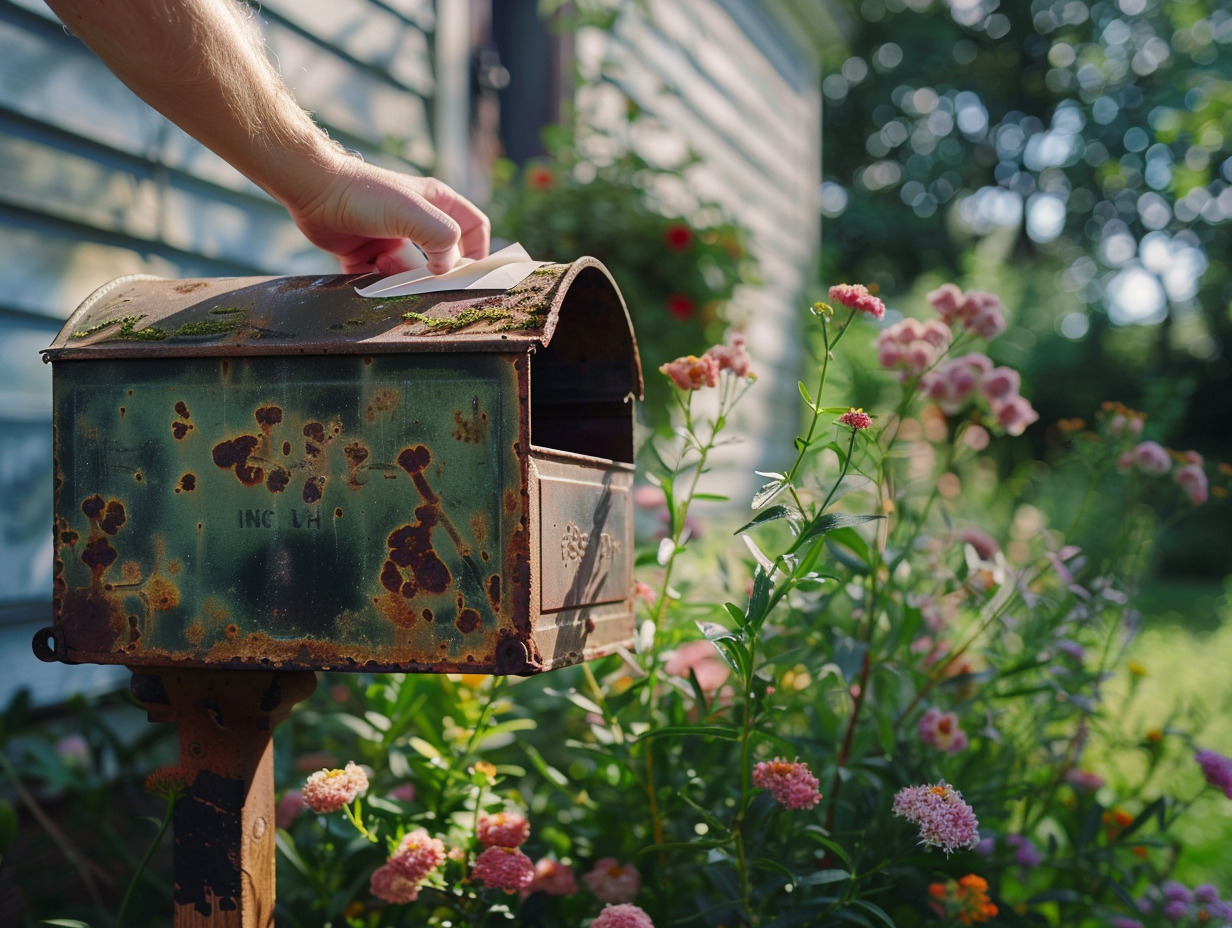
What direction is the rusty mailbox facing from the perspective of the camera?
to the viewer's right

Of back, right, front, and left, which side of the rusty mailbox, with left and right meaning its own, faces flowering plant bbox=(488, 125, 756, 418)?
left

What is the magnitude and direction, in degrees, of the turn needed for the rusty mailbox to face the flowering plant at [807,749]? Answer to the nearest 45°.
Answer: approximately 45° to its left

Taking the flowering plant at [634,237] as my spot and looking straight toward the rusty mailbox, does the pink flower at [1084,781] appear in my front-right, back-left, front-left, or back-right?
front-left

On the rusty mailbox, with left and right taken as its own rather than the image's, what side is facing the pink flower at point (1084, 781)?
front
